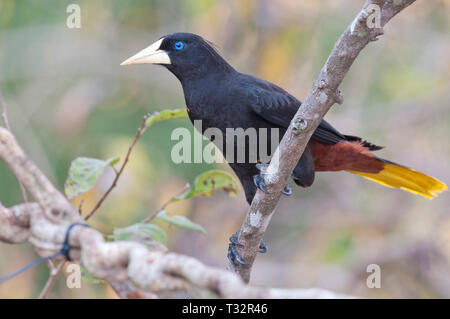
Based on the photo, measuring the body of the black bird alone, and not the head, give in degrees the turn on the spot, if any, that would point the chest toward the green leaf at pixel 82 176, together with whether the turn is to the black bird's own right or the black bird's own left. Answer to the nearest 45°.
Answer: approximately 45° to the black bird's own left

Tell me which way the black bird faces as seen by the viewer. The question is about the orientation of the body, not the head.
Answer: to the viewer's left

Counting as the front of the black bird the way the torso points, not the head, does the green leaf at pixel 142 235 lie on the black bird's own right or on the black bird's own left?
on the black bird's own left
